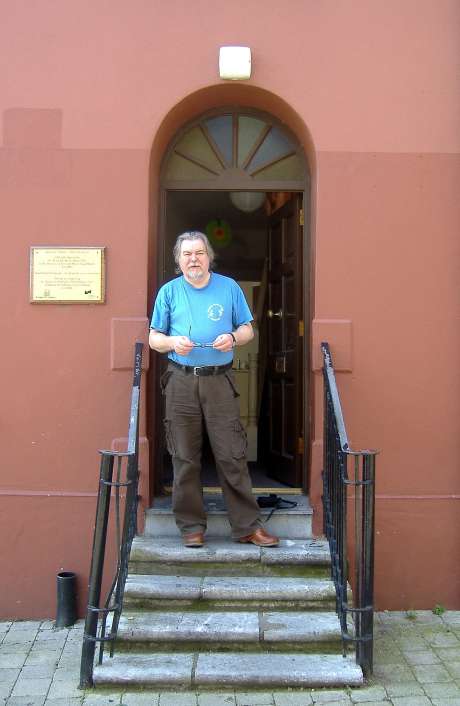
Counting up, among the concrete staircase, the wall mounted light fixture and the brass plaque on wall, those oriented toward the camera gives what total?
3

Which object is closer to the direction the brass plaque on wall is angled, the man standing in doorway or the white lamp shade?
the man standing in doorway

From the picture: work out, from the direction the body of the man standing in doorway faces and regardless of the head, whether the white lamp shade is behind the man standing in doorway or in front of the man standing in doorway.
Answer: behind

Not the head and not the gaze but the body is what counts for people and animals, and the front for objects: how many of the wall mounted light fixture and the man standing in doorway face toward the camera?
2

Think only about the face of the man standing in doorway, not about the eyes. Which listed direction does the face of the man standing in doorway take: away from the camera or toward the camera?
toward the camera

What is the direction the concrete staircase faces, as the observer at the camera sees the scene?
facing the viewer

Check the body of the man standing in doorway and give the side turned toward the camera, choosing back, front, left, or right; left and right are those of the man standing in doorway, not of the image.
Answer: front

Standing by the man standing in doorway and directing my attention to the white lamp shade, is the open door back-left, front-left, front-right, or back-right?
front-right

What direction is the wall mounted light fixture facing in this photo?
toward the camera

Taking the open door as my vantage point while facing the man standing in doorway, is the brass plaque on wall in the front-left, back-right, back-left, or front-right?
front-right
